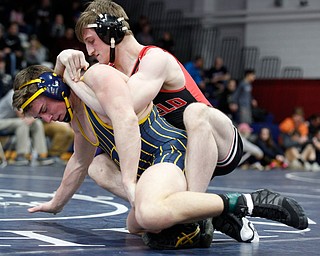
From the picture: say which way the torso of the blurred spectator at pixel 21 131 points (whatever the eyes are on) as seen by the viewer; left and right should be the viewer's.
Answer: facing the viewer and to the right of the viewer

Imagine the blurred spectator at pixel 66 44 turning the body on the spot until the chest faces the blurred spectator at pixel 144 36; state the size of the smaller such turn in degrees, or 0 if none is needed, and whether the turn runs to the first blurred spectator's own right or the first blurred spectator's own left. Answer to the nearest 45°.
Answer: approximately 135° to the first blurred spectator's own left

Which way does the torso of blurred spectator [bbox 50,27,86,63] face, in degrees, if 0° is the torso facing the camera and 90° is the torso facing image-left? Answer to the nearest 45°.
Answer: approximately 0°

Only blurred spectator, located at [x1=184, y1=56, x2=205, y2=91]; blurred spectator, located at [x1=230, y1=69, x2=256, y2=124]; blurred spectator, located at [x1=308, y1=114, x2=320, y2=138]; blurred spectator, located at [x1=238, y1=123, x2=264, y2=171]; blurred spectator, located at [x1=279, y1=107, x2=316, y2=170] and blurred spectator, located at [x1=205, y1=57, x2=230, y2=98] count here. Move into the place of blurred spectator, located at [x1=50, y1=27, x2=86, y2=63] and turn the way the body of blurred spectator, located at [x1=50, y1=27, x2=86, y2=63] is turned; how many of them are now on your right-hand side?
0

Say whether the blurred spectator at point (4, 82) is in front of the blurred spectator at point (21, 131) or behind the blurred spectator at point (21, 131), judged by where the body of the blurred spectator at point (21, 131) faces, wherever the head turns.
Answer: behind

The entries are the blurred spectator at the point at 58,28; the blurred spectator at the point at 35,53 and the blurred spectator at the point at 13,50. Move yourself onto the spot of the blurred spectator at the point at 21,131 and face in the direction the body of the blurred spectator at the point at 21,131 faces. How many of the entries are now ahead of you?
0

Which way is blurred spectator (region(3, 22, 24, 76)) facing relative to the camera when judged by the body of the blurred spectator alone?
toward the camera

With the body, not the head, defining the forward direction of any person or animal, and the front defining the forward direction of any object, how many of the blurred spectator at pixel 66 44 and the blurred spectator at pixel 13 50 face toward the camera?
2

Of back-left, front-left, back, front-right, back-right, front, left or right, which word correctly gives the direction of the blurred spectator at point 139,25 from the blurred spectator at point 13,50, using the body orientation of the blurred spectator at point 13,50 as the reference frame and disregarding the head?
back-left

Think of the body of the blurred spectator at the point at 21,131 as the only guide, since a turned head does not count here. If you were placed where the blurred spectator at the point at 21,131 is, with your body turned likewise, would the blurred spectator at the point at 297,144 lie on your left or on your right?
on your left

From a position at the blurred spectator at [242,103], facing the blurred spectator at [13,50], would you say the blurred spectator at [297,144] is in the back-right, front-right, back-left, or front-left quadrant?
back-left

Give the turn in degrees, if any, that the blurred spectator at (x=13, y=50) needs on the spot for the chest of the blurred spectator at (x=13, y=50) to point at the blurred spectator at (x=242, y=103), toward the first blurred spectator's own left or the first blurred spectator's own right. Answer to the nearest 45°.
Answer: approximately 90° to the first blurred spectator's own left

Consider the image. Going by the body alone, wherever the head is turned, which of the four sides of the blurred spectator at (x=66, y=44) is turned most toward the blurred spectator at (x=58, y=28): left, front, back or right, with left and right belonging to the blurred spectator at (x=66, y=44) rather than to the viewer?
back

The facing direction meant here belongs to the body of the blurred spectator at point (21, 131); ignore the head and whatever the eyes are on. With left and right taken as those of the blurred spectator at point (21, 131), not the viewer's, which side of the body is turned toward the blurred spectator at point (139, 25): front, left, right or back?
left

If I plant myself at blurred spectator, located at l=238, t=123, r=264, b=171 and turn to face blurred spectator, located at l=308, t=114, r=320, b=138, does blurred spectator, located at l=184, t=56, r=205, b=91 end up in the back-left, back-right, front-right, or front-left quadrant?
front-left

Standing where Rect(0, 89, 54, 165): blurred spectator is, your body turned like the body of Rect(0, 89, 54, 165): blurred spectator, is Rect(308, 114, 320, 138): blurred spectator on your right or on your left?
on your left

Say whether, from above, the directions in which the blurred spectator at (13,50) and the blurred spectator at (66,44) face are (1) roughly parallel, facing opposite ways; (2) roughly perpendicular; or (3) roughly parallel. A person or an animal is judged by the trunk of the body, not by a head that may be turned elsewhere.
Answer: roughly parallel

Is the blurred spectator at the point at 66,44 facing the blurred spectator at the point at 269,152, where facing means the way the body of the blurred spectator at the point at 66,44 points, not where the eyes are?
no
